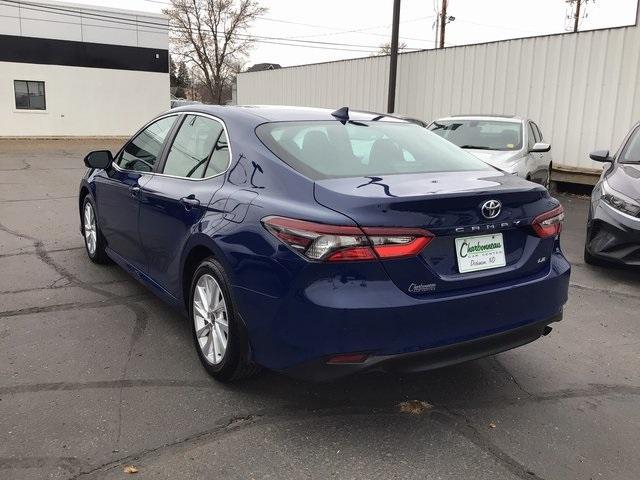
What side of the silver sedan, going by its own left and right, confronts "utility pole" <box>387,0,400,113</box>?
right

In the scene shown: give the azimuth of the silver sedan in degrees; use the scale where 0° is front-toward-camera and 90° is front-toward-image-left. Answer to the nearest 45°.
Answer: approximately 45°

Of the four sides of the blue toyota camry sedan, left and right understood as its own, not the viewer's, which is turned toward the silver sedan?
right

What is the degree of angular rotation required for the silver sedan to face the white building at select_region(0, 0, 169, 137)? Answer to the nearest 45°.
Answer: approximately 90° to its right

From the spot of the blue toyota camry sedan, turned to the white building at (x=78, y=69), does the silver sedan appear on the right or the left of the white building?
right

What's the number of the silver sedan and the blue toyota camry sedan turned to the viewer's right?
0

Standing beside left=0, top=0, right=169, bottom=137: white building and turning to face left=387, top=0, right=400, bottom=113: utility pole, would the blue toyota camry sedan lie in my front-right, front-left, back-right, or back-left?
front-right

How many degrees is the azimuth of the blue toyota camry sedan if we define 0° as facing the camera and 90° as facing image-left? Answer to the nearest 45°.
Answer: approximately 135°

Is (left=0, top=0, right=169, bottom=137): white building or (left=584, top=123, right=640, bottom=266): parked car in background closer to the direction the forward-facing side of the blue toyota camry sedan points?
the white building

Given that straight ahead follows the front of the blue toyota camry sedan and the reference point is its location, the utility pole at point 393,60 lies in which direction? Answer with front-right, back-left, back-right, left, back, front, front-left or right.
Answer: front-right

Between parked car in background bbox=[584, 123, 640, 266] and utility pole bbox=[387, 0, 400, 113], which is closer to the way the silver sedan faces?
the parked car in background

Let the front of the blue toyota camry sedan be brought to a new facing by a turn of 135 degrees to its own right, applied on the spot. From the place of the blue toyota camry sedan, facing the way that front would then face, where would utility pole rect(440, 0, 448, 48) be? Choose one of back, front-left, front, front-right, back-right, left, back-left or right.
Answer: left

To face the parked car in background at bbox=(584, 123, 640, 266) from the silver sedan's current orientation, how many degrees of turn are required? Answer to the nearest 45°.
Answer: approximately 45° to its left
